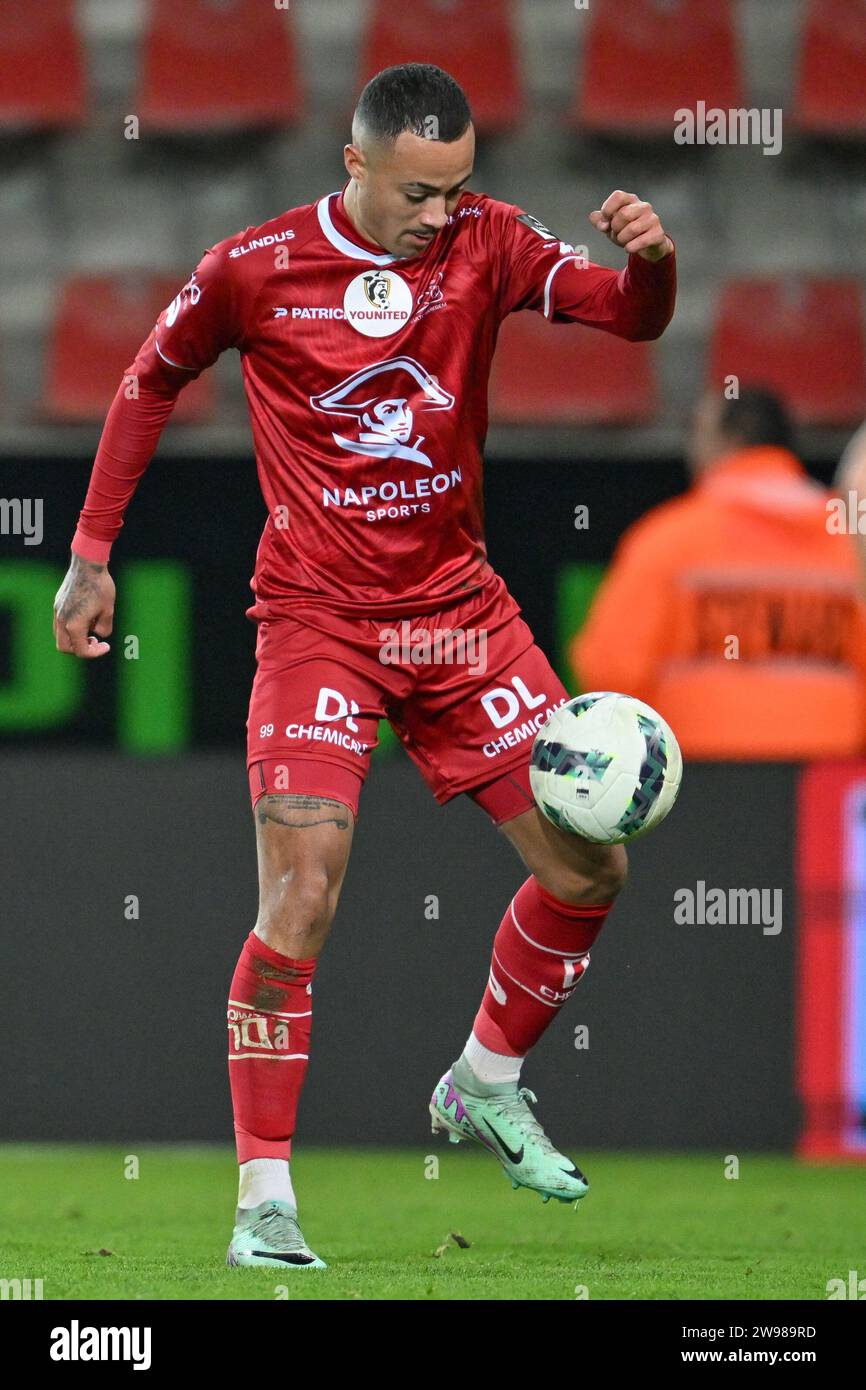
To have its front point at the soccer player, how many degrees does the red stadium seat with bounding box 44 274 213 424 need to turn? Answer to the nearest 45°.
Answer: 0° — it already faces them

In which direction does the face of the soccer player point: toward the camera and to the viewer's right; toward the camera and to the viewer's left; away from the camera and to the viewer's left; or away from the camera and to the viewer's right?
toward the camera and to the viewer's right

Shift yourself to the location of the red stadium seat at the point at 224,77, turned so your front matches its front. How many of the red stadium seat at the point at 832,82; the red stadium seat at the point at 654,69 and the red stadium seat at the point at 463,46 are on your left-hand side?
3

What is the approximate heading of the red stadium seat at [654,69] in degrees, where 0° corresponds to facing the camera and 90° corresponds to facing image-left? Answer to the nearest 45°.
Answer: approximately 0°

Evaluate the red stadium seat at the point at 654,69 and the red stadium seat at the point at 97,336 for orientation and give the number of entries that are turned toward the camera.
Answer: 2

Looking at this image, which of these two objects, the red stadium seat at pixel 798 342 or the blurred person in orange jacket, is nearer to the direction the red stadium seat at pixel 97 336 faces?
the blurred person in orange jacket

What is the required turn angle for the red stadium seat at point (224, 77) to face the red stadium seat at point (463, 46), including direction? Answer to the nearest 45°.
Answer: approximately 90° to its left

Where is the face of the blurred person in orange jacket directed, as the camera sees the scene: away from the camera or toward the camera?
away from the camera

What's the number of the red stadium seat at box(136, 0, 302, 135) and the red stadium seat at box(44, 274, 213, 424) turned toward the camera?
2

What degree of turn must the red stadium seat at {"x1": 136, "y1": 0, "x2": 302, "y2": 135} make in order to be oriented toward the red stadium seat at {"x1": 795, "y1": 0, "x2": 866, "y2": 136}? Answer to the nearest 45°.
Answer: approximately 90° to its left
